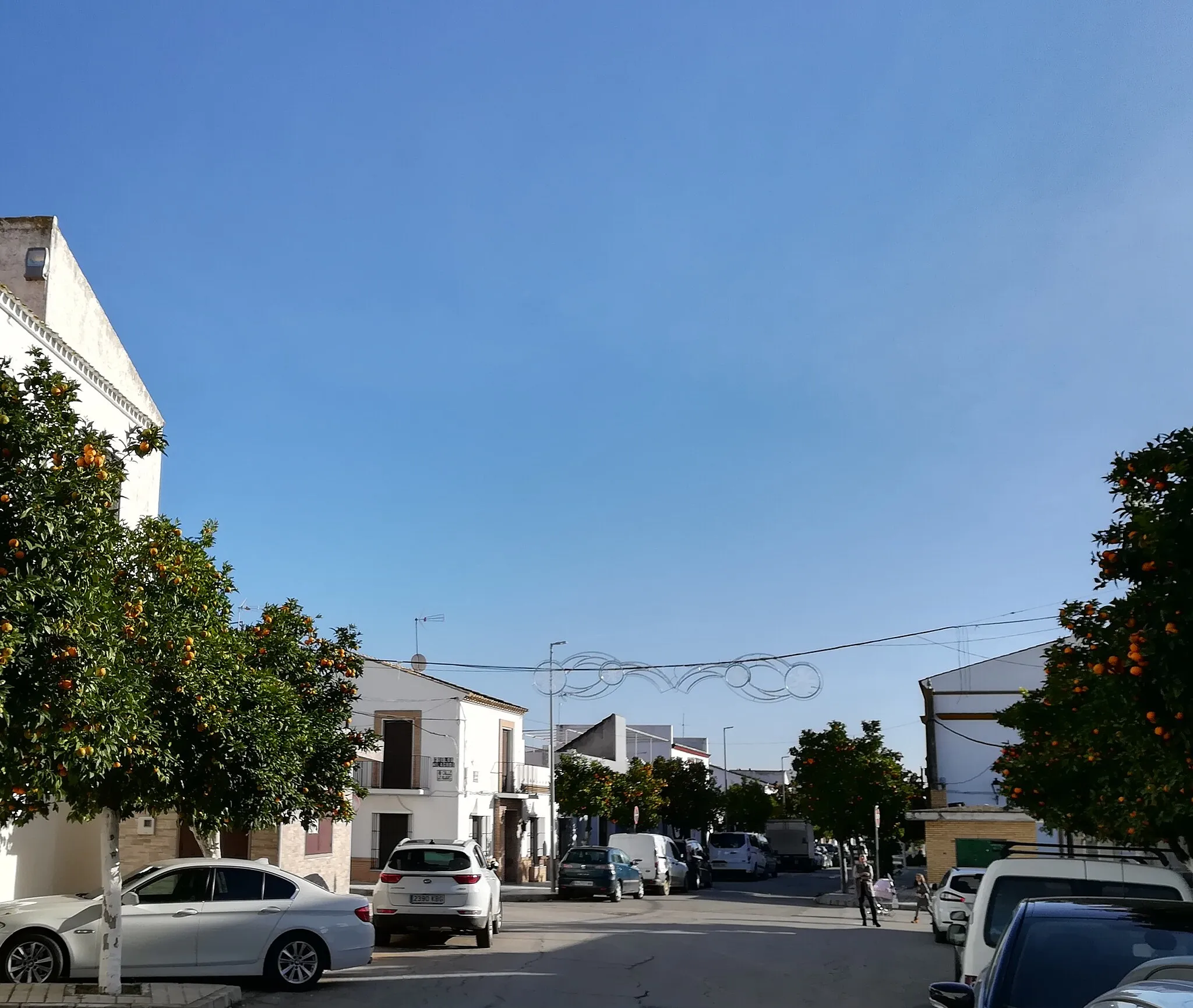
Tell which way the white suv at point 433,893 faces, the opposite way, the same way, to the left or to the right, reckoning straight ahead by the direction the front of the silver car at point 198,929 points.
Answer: to the right

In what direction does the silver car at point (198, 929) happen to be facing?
to the viewer's left

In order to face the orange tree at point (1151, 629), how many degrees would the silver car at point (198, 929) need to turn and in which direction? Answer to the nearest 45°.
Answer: approximately 135° to its left

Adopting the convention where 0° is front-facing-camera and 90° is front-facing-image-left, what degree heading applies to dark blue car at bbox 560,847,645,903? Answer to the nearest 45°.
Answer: approximately 225°

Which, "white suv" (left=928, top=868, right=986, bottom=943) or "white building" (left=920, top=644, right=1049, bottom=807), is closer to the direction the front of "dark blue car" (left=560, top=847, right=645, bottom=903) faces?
the white building

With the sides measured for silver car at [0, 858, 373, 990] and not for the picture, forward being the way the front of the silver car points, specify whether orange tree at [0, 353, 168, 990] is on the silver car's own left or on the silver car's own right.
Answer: on the silver car's own left

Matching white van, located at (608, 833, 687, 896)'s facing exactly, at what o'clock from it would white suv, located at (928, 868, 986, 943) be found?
The white suv is roughly at 4 o'clock from the white van.

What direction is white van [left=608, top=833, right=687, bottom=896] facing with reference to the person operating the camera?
facing away from the viewer and to the right of the viewer

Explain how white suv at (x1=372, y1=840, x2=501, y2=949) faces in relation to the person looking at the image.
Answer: facing away from the viewer

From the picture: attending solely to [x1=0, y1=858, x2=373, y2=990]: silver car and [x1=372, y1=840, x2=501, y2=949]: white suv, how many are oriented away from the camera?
1
